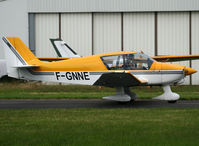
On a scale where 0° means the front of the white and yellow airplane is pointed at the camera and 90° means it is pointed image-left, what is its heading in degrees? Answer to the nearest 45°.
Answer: approximately 270°
